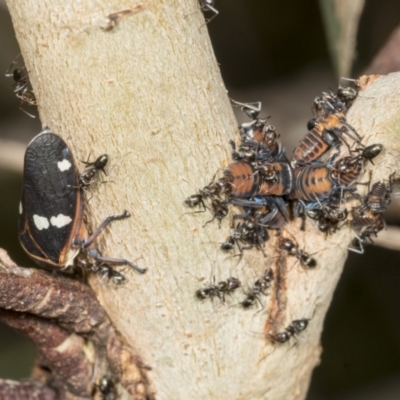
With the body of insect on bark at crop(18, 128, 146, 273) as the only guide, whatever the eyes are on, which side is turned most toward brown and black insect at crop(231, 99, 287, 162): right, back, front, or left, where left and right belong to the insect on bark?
left

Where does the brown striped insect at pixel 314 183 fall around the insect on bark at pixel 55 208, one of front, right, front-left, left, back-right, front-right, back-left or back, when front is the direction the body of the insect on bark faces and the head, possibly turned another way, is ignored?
left
